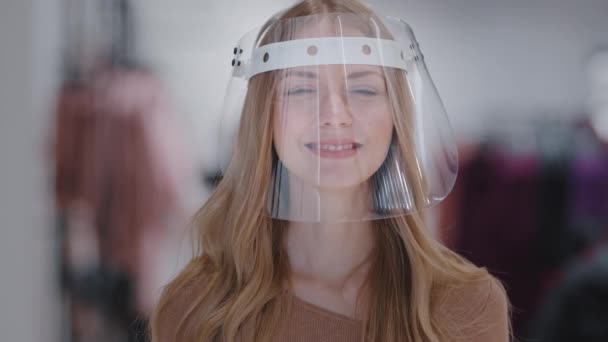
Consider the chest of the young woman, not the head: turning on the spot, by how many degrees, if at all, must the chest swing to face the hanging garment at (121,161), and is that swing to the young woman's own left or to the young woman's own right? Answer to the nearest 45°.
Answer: approximately 135° to the young woman's own right

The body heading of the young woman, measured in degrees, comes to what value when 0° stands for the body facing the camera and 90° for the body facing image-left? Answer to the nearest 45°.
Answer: approximately 0°

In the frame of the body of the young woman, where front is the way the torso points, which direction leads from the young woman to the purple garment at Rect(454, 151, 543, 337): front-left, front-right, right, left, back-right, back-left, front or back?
back-left

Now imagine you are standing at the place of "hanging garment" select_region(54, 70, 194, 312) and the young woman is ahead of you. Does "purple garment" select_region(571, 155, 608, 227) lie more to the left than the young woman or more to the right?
left

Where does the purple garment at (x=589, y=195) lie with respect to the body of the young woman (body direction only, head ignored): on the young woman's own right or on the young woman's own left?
on the young woman's own left

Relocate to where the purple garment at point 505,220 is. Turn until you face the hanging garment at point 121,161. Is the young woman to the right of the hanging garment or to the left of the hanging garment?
left
